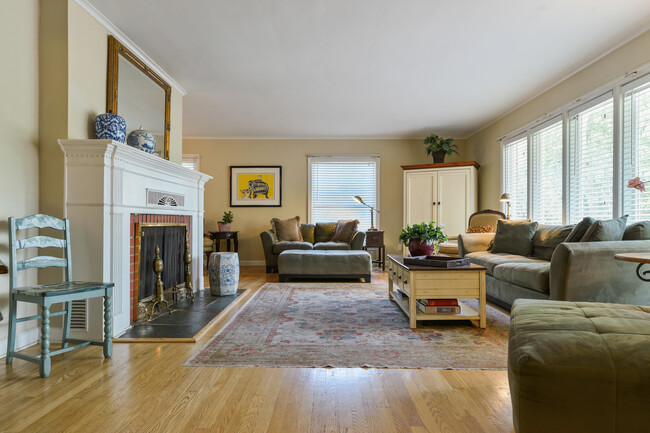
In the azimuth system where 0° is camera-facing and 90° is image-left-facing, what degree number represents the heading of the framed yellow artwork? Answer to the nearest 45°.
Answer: approximately 0°

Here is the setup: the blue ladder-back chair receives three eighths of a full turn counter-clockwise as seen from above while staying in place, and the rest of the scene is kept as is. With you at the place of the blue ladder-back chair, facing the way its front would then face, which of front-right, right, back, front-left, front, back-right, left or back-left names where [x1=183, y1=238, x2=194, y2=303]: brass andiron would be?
front-right

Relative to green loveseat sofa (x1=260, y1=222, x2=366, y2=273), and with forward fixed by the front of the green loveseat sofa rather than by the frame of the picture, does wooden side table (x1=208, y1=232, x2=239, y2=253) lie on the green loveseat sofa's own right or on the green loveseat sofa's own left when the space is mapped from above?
on the green loveseat sofa's own right

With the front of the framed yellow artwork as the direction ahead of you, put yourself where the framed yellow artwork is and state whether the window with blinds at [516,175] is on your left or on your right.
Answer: on your left

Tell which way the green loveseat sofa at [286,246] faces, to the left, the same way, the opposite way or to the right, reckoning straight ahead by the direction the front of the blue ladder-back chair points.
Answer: to the right

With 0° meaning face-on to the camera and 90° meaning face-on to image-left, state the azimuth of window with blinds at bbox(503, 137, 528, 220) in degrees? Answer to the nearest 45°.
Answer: approximately 45°

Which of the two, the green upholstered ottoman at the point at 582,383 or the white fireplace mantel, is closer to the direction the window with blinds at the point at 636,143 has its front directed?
the white fireplace mantel

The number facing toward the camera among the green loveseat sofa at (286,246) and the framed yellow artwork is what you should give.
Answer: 2

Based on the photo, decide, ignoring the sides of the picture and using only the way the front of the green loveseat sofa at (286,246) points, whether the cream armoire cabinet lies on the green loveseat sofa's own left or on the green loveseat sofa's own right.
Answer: on the green loveseat sofa's own left
